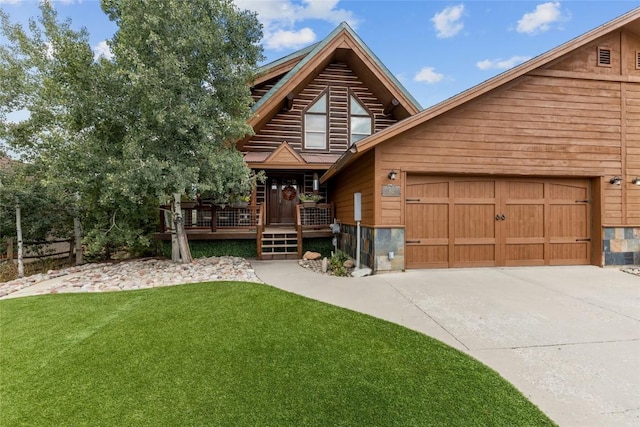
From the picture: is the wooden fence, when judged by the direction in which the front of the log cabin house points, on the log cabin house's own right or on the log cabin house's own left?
on the log cabin house's own right

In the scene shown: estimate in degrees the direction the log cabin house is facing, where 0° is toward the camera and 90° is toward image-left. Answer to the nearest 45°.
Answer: approximately 0°

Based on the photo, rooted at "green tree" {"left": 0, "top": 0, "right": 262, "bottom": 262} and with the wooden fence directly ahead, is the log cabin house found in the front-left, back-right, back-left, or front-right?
back-right

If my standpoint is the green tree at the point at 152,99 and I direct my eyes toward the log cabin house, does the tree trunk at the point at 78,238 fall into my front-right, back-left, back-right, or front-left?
back-left

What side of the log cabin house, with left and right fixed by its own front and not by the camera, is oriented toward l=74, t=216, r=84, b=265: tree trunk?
right

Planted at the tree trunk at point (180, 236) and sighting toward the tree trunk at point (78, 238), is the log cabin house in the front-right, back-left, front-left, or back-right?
back-right
